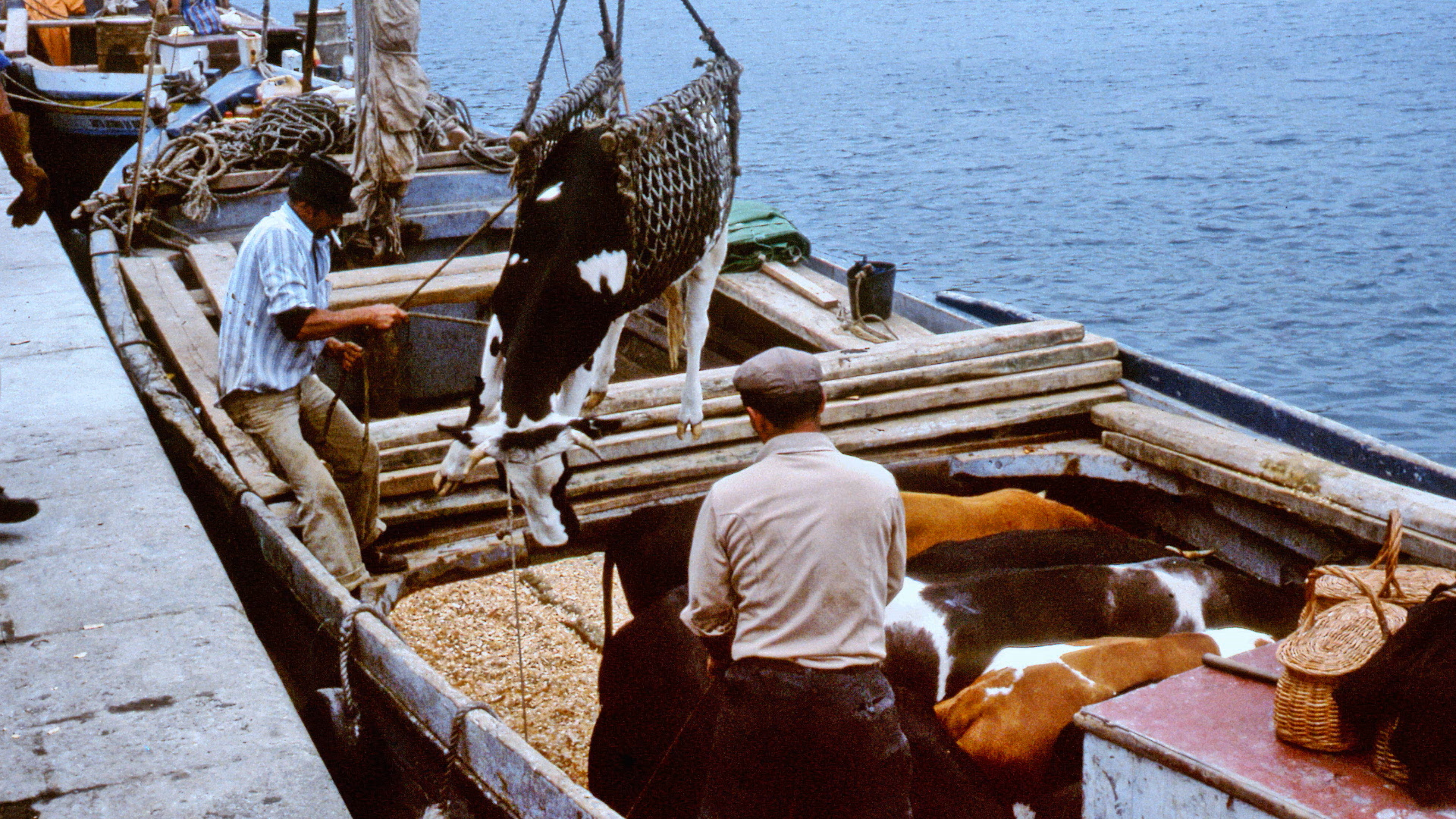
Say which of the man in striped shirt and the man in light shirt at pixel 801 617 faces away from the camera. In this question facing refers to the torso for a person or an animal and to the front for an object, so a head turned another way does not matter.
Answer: the man in light shirt

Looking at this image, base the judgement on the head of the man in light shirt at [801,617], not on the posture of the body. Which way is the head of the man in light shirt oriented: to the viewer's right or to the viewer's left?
to the viewer's left

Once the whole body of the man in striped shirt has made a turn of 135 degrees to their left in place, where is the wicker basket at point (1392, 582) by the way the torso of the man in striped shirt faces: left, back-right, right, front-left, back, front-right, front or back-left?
back

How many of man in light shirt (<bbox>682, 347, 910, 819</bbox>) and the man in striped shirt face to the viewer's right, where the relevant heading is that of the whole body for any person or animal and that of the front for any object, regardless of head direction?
1

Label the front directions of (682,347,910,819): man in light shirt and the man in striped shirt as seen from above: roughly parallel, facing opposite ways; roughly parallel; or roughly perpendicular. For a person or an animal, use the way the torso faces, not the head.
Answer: roughly perpendicular

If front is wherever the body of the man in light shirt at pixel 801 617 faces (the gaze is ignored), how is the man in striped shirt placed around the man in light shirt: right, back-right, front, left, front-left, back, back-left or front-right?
front-left

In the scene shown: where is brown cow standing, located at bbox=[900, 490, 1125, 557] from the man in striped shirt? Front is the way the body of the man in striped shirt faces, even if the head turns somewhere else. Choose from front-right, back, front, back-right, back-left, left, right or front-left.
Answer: front

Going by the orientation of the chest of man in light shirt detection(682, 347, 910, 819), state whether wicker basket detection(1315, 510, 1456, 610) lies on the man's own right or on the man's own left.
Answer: on the man's own right

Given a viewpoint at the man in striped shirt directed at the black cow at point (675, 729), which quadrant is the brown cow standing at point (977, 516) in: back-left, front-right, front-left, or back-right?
front-left

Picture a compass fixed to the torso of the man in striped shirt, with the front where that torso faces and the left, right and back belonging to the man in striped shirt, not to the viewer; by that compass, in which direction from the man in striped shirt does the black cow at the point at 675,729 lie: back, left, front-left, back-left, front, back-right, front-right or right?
front-right

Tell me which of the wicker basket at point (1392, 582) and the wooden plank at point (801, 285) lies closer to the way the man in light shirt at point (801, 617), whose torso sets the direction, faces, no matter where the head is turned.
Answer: the wooden plank

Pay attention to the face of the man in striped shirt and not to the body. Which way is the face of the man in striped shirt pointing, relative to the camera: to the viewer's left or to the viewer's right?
to the viewer's right

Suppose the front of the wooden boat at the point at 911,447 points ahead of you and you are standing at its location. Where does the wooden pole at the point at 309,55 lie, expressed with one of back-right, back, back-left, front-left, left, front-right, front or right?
front

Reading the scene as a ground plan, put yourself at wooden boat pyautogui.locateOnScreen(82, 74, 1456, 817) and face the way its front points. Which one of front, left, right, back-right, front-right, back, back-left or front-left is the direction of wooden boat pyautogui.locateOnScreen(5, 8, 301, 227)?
front

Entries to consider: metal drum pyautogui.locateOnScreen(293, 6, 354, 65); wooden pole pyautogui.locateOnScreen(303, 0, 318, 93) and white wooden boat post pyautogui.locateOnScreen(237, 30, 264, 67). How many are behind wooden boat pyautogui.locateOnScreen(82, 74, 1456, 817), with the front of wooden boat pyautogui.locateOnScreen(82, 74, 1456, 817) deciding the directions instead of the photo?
0

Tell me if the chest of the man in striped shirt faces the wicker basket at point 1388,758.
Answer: no

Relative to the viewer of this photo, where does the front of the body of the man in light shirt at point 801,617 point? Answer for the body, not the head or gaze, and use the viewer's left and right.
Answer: facing away from the viewer

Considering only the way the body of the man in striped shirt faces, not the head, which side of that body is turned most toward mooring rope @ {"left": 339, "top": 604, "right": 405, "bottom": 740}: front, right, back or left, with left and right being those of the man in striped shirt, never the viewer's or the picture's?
right

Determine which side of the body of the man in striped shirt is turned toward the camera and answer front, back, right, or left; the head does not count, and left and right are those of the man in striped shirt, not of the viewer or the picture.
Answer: right
